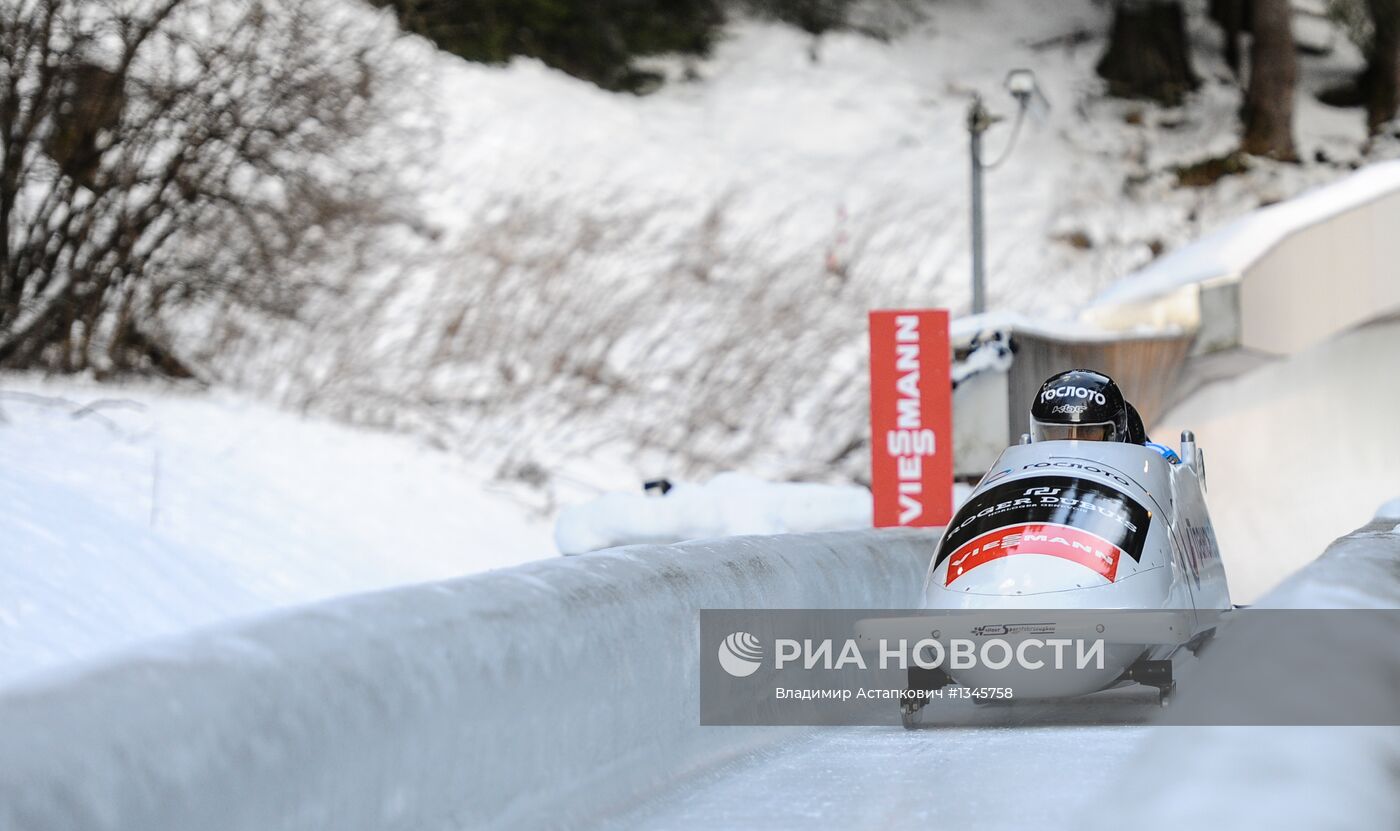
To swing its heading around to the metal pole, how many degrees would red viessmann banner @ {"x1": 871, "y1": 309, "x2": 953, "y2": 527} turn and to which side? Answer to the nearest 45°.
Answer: approximately 180°

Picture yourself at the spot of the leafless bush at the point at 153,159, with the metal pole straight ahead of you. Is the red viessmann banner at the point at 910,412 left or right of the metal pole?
right

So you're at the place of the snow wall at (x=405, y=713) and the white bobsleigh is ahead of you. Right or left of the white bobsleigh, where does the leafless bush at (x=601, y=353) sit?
left

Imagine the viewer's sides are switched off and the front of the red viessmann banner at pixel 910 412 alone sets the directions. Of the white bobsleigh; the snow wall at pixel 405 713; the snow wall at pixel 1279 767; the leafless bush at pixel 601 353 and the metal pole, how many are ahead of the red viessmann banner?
3

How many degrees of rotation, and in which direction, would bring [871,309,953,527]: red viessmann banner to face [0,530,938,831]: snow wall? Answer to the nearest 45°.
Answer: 0° — it already faces it

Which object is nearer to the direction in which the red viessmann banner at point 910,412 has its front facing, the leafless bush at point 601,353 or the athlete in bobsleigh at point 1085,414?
the athlete in bobsleigh

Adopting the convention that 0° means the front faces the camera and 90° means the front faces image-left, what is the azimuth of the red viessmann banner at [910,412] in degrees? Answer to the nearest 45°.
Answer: approximately 0°

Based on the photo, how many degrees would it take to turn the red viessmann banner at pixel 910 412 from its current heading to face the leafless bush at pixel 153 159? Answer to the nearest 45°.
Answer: approximately 135° to its right

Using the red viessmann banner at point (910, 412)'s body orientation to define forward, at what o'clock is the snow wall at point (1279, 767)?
The snow wall is roughly at 12 o'clock from the red viessmann banner.
